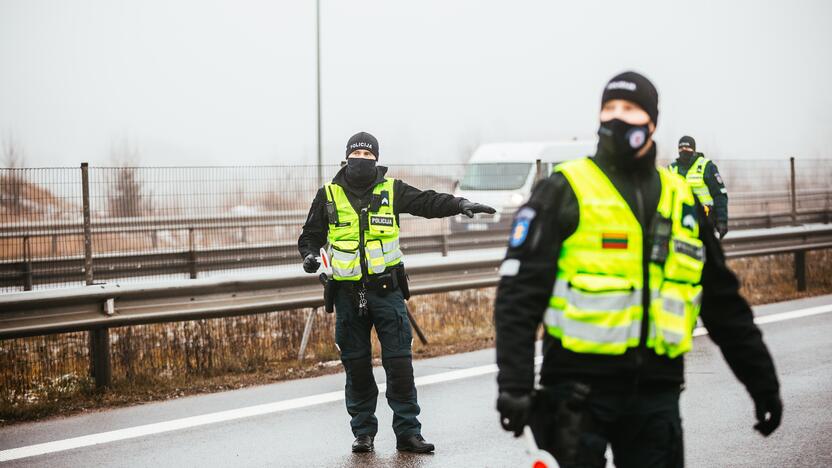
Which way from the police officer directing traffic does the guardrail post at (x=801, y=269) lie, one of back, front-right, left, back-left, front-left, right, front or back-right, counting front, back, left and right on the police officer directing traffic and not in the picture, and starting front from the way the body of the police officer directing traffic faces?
back-left

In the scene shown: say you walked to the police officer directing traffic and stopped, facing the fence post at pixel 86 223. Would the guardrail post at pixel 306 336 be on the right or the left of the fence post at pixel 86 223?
right

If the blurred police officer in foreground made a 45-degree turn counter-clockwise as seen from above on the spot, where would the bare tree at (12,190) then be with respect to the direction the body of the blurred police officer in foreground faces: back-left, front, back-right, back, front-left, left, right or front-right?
back

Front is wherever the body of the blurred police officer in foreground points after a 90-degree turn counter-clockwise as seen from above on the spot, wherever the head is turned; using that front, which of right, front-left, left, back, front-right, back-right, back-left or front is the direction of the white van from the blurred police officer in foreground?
left

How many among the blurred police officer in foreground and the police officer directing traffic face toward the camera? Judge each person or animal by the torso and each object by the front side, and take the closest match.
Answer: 2

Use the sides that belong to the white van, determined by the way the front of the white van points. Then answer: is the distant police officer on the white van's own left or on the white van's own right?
on the white van's own left

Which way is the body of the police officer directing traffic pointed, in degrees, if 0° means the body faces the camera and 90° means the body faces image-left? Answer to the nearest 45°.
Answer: approximately 0°

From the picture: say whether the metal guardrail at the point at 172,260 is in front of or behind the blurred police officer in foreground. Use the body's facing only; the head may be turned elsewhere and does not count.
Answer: behind
